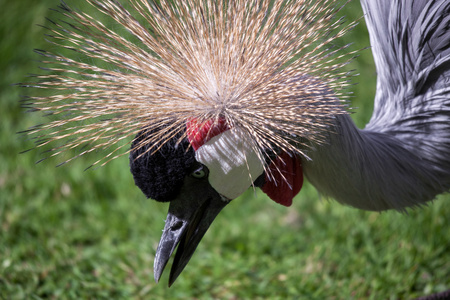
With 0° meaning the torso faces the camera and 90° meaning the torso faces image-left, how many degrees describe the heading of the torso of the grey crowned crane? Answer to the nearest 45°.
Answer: approximately 90°
